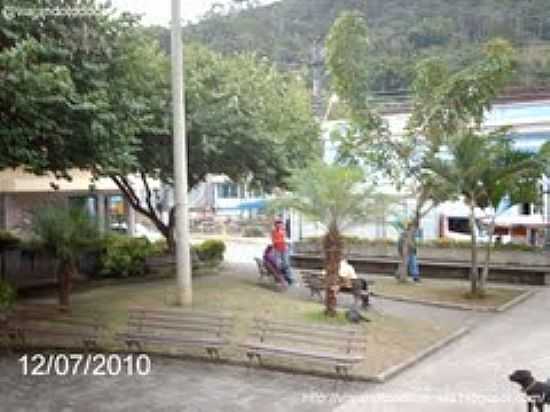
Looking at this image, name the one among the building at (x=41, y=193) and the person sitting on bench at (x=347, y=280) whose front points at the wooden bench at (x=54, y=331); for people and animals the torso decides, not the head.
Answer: the building

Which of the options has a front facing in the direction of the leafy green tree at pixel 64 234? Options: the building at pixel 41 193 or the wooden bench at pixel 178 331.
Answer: the building

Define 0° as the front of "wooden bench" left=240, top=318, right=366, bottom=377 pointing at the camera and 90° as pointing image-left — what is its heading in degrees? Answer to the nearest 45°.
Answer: approximately 45°

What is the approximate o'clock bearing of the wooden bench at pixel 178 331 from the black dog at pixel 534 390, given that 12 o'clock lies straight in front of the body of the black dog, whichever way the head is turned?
The wooden bench is roughly at 1 o'clock from the black dog.

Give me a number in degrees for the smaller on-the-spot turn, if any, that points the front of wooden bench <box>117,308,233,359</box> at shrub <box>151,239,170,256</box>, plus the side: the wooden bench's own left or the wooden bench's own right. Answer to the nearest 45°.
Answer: approximately 135° to the wooden bench's own right

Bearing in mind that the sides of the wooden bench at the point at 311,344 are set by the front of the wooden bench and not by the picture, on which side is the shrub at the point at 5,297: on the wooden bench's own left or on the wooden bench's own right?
on the wooden bench's own right

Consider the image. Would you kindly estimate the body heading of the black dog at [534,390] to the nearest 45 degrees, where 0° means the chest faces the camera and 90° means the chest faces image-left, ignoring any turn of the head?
approximately 90°
